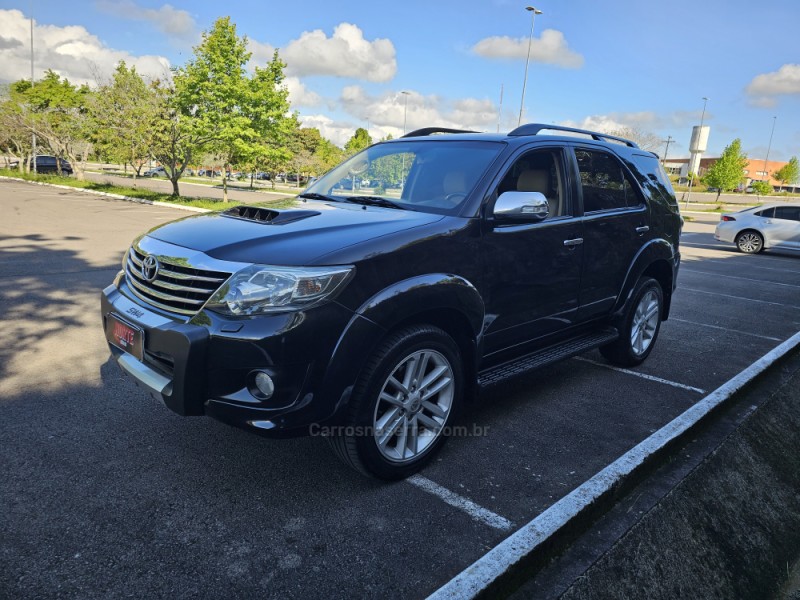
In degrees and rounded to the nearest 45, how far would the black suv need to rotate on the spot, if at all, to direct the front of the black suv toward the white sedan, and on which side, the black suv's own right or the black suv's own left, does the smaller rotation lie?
approximately 180°

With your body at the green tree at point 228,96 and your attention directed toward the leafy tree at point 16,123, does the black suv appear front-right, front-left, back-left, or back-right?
back-left

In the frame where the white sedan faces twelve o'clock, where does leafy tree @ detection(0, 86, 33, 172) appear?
The leafy tree is roughly at 6 o'clock from the white sedan.

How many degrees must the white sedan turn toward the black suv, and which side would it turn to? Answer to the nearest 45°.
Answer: approximately 90° to its right

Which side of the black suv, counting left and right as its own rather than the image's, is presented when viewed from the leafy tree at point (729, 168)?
back

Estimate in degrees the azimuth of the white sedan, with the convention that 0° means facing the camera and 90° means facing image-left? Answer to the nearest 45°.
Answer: approximately 270°

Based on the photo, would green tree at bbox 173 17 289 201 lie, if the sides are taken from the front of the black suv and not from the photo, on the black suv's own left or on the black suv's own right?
on the black suv's own right

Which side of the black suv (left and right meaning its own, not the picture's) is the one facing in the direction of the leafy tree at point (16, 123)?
right

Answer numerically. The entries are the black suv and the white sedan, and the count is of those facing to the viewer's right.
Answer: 1

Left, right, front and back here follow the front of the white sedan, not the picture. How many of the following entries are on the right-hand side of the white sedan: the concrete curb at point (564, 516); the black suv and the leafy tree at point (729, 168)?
2

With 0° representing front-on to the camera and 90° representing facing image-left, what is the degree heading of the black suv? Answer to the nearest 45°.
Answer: approximately 45°

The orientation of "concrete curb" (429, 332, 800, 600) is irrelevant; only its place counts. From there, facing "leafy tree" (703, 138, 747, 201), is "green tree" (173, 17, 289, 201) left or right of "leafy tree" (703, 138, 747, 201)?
left

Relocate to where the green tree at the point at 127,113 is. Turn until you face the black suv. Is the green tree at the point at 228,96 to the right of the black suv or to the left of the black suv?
left

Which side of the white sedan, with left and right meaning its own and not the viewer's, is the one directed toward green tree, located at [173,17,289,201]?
back

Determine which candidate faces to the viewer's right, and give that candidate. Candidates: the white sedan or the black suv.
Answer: the white sedan

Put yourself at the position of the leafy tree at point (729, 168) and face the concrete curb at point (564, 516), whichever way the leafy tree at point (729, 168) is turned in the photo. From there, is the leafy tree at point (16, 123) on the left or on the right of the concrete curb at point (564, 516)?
right

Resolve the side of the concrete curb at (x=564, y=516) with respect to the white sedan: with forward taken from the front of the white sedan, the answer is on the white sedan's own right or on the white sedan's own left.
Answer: on the white sedan's own right

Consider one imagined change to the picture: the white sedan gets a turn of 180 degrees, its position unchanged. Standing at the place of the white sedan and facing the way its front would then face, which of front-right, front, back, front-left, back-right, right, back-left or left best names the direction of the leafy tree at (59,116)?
front
